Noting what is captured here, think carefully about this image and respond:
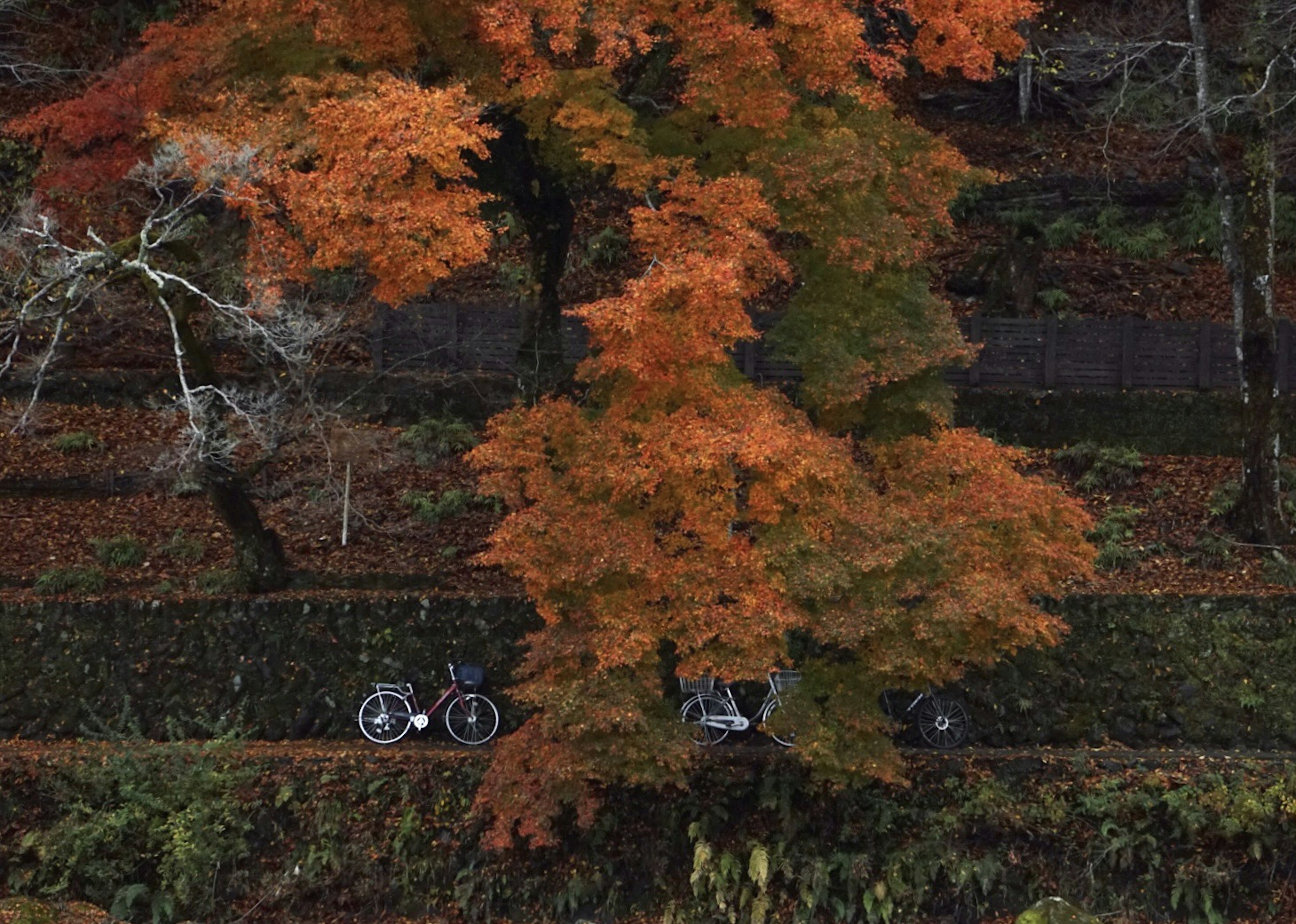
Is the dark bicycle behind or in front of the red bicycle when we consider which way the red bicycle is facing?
in front

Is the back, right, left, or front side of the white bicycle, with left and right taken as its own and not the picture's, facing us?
right

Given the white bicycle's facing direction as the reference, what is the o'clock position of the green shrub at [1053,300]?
The green shrub is roughly at 10 o'clock from the white bicycle.

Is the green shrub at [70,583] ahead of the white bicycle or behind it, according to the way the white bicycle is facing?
behind

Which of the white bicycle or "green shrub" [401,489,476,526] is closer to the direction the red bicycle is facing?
the white bicycle

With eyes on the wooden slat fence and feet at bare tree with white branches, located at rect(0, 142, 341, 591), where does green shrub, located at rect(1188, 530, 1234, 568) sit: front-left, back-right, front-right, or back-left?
front-right

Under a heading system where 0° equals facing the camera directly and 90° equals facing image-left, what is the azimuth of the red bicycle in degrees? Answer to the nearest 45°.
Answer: approximately 270°

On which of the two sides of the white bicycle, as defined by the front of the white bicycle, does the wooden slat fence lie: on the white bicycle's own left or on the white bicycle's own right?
on the white bicycle's own left

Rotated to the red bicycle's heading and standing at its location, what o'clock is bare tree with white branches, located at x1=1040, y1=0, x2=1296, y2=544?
The bare tree with white branches is roughly at 12 o'clock from the red bicycle.

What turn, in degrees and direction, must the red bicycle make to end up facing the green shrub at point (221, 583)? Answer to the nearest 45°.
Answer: approximately 135° to its left
